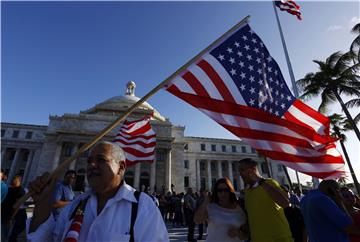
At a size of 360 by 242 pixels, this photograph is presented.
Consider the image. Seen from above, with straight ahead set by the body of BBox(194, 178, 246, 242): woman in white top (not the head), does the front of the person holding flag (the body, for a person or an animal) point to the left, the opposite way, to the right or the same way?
the same way

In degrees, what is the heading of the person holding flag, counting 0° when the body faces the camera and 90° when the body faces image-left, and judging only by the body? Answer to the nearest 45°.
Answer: approximately 45°

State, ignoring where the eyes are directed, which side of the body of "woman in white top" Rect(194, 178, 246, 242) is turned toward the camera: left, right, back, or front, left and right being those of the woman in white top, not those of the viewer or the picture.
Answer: front

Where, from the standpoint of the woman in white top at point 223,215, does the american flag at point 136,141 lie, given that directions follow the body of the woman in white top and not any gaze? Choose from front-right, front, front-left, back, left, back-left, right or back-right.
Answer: back-right

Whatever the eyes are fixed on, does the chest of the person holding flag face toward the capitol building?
no

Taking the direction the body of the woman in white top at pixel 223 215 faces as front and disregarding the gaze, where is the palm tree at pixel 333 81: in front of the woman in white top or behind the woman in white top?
behind

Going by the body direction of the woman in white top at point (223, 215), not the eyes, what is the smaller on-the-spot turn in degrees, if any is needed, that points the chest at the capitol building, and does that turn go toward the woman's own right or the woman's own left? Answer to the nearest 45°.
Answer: approximately 135° to the woman's own right

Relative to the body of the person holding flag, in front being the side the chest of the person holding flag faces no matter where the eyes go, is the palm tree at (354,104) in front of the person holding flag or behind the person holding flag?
behind

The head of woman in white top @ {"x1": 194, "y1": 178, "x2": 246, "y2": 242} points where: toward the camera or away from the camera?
toward the camera

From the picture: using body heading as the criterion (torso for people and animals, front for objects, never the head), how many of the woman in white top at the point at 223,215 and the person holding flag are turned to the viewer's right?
0

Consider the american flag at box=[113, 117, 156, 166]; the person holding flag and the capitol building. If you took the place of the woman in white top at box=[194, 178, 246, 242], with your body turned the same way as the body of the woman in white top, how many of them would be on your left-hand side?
0

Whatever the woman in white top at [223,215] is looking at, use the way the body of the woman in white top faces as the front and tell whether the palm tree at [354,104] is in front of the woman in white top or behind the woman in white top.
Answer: behind
